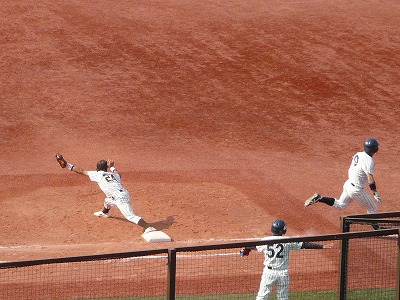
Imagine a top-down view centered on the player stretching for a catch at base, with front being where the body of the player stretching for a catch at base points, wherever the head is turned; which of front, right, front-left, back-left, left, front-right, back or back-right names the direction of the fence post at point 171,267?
back-left

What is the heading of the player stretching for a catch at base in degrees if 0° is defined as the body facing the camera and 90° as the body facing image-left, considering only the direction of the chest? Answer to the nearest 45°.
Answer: approximately 135°
